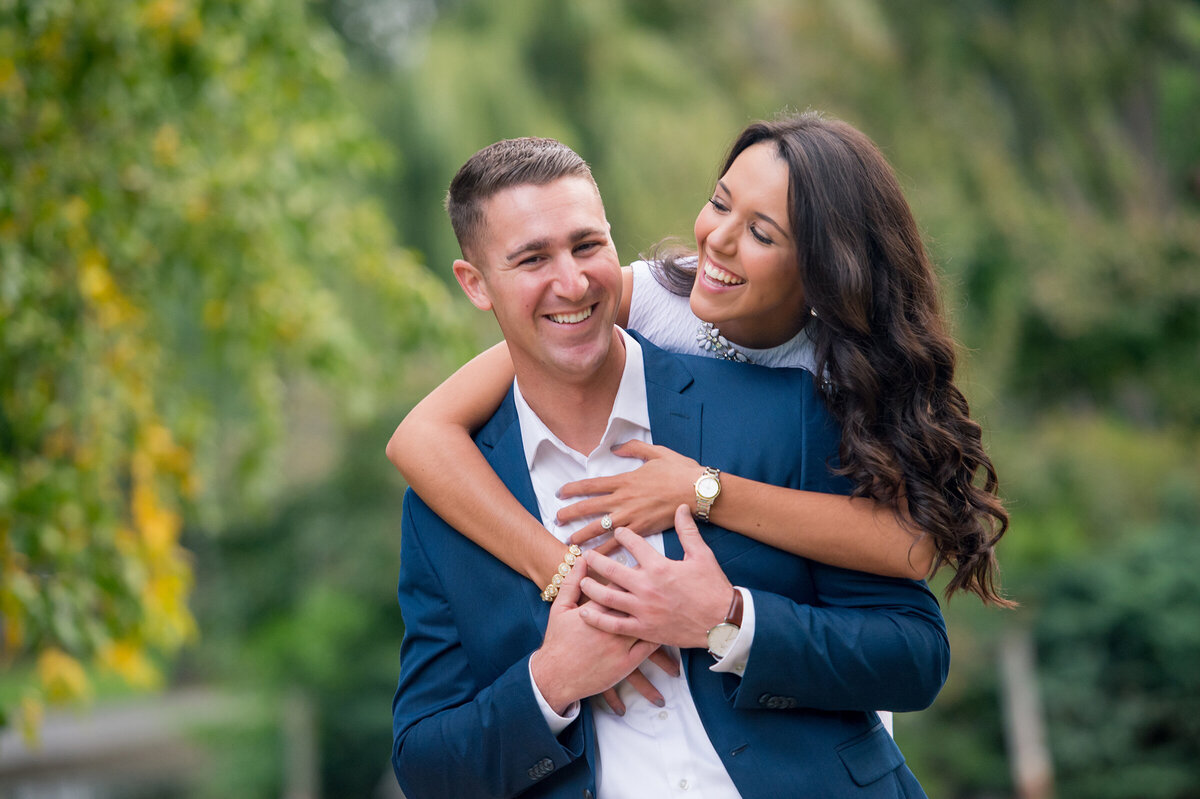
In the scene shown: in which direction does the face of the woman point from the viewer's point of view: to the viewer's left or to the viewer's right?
to the viewer's left

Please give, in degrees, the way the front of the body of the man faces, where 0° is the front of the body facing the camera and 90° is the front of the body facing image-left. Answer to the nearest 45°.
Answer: approximately 0°

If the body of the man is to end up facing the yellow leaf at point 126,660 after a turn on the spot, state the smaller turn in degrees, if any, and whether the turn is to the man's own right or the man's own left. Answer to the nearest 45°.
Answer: approximately 135° to the man's own right

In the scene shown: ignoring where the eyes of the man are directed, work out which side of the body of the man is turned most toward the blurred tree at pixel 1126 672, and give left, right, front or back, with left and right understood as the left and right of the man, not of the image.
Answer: back

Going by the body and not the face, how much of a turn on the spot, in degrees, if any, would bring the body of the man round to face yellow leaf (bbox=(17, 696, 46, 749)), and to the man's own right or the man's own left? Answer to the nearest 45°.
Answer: approximately 135° to the man's own right
